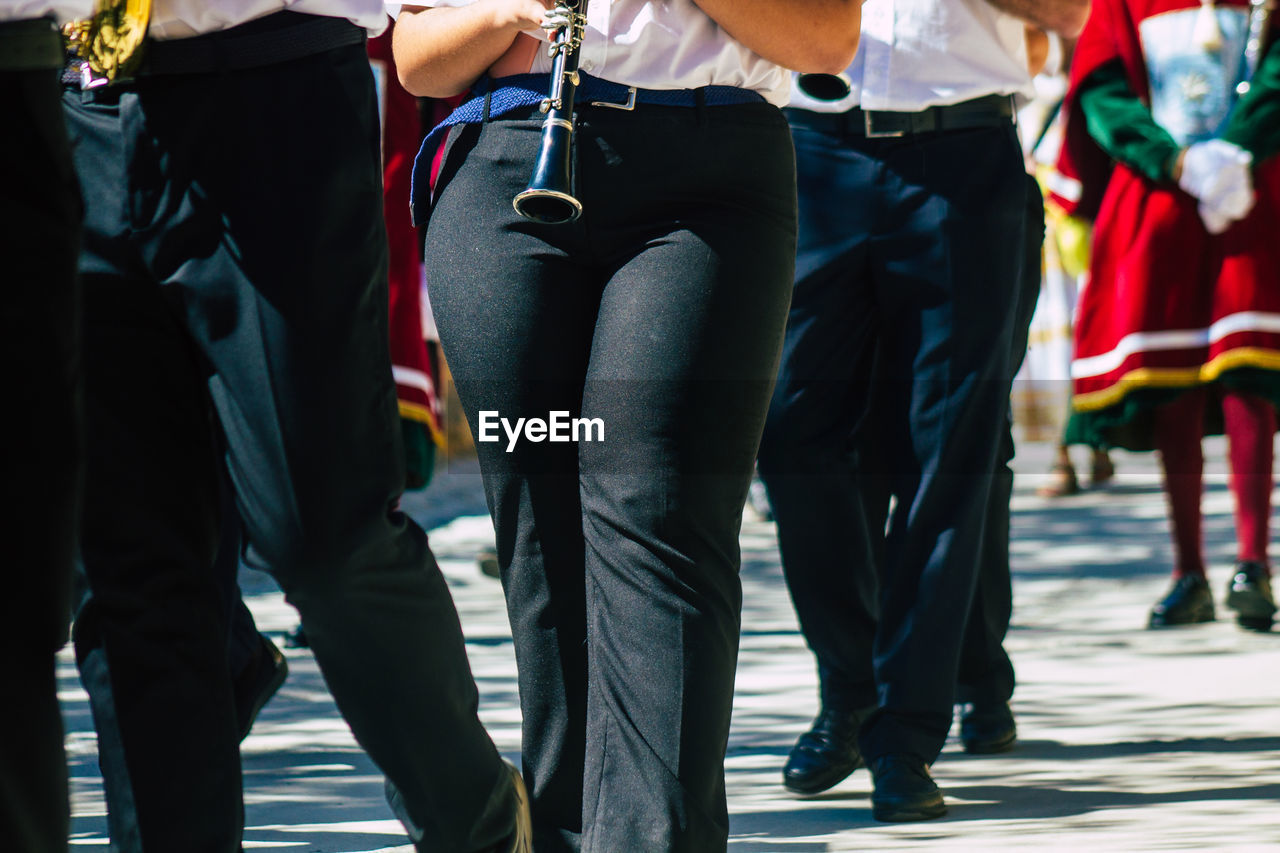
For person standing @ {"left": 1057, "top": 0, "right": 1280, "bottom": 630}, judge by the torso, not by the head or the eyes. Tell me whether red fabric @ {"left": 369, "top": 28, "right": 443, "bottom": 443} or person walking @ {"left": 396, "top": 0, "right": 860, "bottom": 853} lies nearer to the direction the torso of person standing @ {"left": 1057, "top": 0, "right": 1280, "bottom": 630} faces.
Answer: the person walking

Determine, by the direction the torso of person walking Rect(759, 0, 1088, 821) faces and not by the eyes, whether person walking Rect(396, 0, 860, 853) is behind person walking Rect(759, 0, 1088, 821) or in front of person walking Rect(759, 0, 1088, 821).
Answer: in front

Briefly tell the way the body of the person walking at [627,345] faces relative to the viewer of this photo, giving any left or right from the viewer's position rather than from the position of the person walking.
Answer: facing the viewer

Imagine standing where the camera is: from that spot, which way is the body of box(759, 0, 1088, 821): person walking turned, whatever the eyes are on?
toward the camera

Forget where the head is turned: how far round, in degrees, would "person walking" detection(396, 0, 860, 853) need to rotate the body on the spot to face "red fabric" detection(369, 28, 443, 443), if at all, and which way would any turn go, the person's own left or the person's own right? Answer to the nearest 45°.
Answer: approximately 180°

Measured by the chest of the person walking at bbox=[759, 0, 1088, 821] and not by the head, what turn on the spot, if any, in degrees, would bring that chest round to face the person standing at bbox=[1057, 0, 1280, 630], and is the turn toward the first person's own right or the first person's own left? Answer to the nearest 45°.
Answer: approximately 180°

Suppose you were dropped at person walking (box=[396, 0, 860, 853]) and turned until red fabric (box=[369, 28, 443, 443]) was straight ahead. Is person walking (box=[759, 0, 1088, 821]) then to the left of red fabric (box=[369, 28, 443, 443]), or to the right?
right

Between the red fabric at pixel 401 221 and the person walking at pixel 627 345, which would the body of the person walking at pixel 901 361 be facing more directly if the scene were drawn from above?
the person walking

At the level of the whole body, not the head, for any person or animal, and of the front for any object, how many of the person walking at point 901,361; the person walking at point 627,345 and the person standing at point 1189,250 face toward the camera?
3

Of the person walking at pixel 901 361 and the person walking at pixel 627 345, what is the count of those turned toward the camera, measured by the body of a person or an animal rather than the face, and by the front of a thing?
2

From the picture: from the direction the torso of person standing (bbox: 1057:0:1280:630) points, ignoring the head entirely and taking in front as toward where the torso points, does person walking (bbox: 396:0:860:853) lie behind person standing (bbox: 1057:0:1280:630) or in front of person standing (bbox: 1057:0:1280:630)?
in front

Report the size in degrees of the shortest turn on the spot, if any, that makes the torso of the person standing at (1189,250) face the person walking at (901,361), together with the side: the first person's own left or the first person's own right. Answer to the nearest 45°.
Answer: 0° — they already face them
